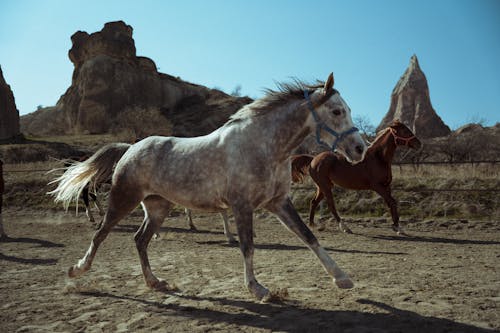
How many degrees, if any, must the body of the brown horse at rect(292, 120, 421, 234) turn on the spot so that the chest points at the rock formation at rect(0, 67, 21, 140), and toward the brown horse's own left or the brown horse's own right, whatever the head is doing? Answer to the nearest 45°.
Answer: approximately 135° to the brown horse's own left

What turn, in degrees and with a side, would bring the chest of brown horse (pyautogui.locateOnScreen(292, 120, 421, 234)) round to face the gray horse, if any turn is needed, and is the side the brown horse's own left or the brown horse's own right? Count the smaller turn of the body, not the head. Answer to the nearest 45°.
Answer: approximately 90° to the brown horse's own right

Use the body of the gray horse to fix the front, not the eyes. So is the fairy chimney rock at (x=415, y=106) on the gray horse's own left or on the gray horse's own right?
on the gray horse's own left

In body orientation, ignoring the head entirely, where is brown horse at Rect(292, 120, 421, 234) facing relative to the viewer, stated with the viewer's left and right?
facing to the right of the viewer

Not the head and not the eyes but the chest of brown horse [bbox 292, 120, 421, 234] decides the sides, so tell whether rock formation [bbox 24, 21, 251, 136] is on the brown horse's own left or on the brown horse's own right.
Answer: on the brown horse's own left

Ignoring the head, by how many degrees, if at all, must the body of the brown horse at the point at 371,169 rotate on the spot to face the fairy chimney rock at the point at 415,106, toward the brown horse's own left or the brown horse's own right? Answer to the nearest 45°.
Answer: approximately 90° to the brown horse's own left

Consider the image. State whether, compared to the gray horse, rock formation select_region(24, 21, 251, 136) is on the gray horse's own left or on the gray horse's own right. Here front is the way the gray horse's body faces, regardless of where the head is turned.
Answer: on the gray horse's own left

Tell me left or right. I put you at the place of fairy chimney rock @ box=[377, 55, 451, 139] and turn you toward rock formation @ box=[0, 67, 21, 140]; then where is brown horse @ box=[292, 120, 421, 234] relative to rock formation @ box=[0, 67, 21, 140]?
left

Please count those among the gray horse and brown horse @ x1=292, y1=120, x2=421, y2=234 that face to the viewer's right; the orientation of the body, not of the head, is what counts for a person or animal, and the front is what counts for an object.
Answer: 2

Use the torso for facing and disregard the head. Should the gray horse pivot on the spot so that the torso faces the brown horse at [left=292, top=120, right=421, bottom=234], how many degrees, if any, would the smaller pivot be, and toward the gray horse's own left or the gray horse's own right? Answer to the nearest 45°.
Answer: approximately 45° to the gray horse's own left

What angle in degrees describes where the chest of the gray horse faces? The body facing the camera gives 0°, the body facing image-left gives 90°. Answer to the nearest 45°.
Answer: approximately 270°
